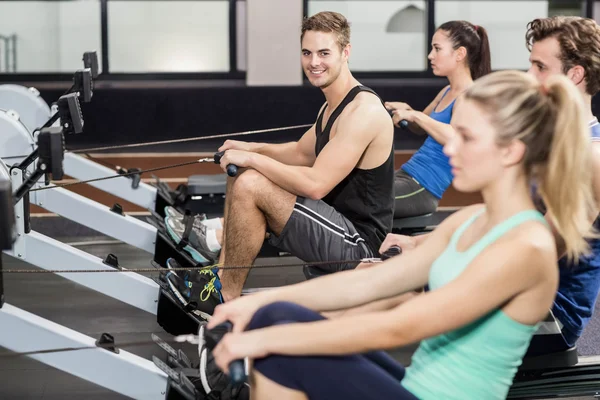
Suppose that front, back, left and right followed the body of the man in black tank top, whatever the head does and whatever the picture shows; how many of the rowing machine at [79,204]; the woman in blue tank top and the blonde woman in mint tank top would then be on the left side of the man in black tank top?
1

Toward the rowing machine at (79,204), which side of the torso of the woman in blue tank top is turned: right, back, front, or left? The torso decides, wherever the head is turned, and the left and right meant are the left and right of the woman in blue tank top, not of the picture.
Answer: front

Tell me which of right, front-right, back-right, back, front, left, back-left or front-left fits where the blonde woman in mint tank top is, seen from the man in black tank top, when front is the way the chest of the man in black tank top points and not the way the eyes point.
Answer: left

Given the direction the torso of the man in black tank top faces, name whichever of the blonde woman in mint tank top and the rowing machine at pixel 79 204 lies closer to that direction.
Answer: the rowing machine

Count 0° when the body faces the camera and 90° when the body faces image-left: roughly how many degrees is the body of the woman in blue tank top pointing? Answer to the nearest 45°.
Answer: approximately 90°

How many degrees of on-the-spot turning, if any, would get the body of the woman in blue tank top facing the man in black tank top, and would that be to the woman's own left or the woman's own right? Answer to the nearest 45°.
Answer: approximately 90° to the woman's own left

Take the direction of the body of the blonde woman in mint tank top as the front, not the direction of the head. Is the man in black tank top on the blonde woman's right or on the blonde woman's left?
on the blonde woman's right

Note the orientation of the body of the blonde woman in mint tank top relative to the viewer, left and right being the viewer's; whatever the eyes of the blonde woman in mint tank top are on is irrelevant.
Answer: facing to the left of the viewer

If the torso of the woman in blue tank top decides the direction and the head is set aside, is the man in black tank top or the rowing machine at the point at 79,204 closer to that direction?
the rowing machine

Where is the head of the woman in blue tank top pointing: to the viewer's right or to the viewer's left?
to the viewer's left

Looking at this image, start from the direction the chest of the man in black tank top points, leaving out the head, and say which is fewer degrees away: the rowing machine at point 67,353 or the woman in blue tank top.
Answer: the rowing machine

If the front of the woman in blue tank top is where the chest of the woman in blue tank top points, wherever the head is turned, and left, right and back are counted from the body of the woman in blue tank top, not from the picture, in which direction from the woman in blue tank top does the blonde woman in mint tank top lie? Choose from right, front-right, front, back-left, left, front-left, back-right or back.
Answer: left

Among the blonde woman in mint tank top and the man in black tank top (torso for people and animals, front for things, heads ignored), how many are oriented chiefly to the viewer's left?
2

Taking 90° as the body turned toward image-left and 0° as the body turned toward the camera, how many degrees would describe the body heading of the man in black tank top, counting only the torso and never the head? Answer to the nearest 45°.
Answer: approximately 90°
